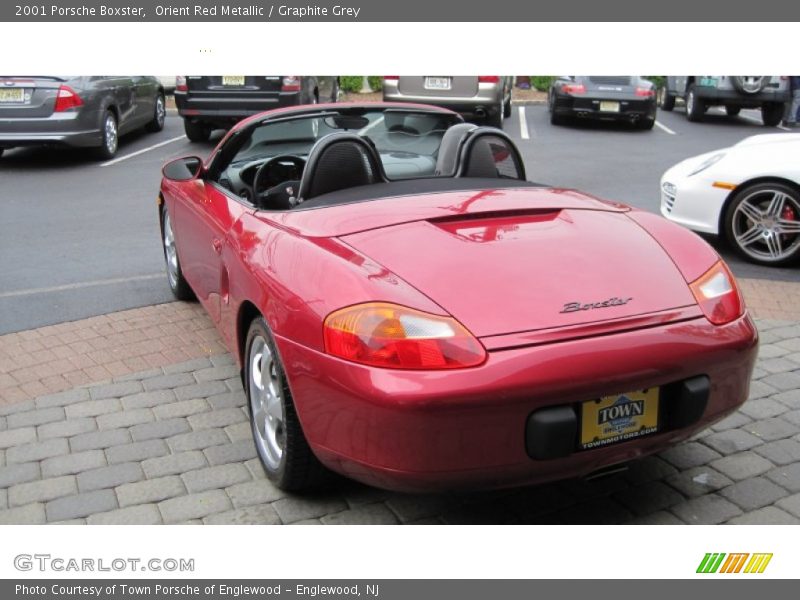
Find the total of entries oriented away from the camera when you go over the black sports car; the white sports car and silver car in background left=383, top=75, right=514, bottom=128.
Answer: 2

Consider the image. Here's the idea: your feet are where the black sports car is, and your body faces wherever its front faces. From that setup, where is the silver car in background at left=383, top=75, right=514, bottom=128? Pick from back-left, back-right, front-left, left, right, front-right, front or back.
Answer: back-left

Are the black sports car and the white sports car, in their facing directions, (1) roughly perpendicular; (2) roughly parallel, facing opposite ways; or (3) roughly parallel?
roughly perpendicular

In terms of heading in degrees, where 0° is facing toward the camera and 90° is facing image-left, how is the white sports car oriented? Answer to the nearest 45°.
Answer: approximately 90°

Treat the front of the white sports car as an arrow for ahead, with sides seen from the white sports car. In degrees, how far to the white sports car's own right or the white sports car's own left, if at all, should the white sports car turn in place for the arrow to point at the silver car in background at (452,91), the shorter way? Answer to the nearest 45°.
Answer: approximately 45° to the white sports car's own right

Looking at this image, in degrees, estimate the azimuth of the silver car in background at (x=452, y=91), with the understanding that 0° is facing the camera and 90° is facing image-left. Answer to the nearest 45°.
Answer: approximately 180°

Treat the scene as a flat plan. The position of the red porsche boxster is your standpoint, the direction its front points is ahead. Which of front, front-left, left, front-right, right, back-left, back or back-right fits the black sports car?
front-right

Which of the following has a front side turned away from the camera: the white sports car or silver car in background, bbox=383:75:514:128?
the silver car in background

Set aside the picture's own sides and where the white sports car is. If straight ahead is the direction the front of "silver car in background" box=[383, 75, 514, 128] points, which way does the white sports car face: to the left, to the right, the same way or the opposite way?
to the left

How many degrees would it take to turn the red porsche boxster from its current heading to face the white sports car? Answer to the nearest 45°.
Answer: approximately 90° to its right

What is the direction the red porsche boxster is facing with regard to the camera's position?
facing away from the viewer and to the left of the viewer

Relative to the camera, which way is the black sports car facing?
away from the camera
